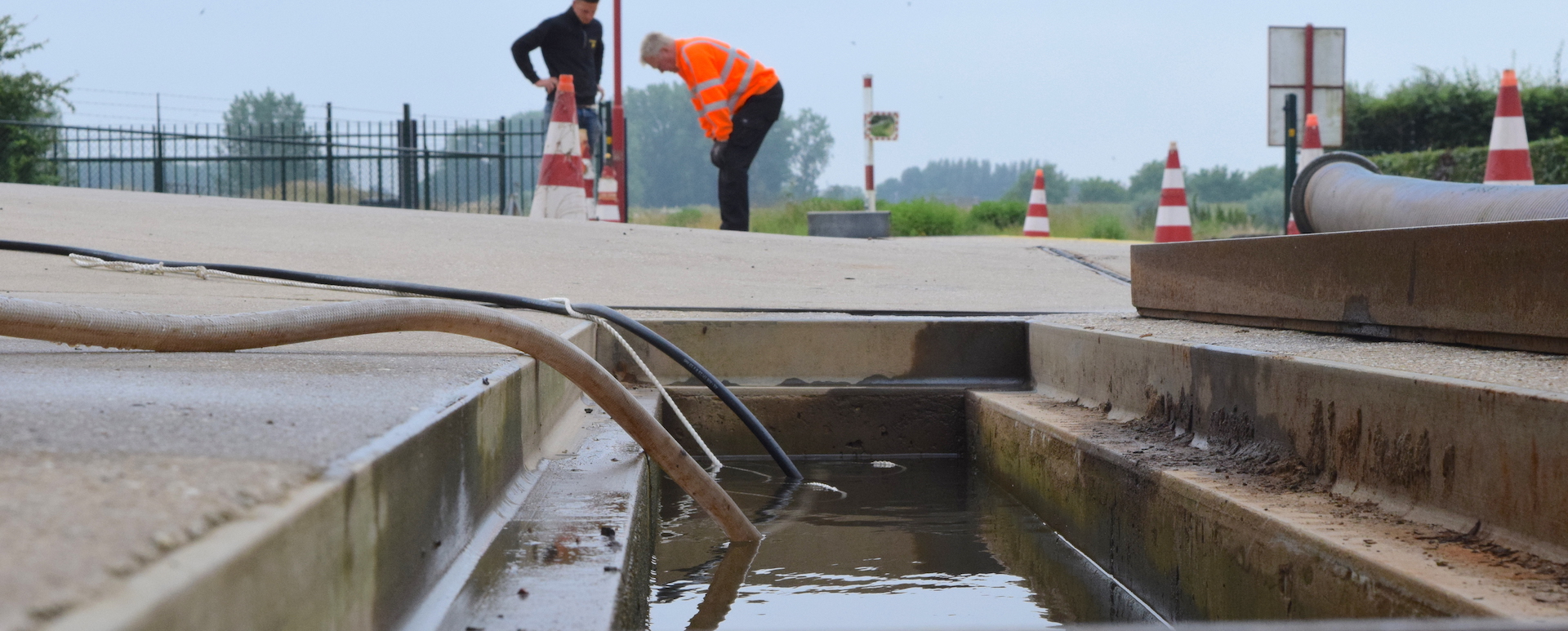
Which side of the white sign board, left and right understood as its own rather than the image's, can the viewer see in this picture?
back

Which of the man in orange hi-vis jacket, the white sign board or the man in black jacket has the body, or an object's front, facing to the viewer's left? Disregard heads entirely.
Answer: the man in orange hi-vis jacket

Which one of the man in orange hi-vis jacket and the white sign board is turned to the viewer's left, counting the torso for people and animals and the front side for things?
the man in orange hi-vis jacket

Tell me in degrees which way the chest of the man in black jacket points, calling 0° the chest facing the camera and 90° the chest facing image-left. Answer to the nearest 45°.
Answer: approximately 315°

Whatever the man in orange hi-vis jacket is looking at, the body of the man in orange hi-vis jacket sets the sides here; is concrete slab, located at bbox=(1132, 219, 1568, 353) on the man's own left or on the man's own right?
on the man's own left

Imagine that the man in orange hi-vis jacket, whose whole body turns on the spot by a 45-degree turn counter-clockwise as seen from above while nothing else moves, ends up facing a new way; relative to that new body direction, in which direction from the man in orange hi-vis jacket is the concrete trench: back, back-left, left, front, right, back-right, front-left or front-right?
front-left

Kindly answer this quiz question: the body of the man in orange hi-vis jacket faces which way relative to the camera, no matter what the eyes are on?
to the viewer's left

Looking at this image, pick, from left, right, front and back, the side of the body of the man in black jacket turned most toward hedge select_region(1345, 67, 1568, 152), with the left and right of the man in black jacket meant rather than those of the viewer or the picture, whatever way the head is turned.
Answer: left

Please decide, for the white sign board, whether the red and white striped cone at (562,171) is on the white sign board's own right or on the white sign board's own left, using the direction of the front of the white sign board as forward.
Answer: on the white sign board's own left

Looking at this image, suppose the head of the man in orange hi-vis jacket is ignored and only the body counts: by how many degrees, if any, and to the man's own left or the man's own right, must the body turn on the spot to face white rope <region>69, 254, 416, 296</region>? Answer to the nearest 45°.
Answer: approximately 90° to the man's own left

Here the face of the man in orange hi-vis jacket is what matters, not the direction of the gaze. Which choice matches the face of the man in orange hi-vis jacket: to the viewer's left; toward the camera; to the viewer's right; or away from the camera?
to the viewer's left
